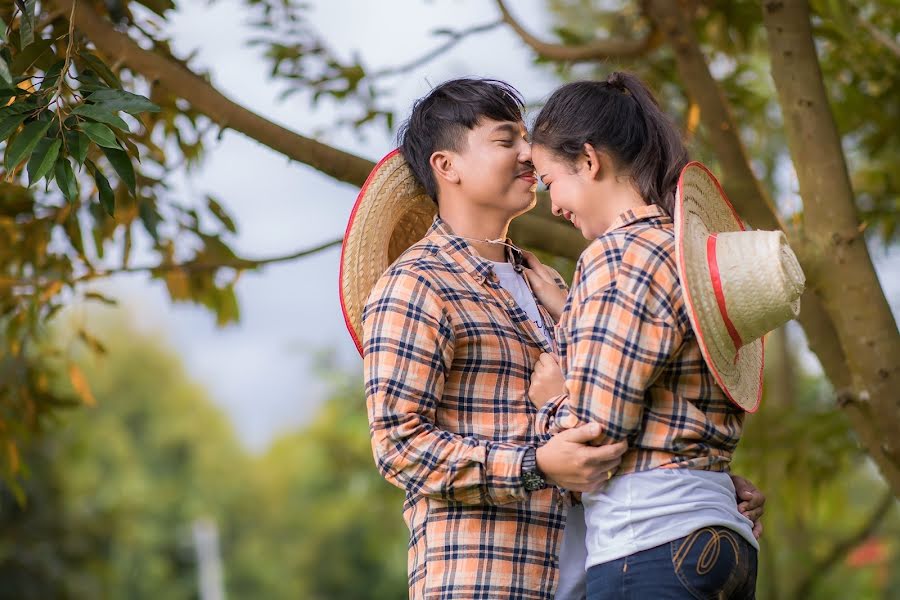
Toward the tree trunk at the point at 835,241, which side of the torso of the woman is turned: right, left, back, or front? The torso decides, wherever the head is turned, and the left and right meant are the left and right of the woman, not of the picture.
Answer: right

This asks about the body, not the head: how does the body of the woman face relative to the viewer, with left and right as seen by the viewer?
facing away from the viewer and to the left of the viewer

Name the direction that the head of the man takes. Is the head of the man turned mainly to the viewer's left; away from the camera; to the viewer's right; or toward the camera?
to the viewer's right
